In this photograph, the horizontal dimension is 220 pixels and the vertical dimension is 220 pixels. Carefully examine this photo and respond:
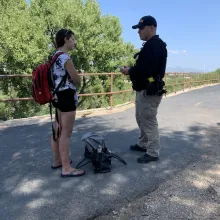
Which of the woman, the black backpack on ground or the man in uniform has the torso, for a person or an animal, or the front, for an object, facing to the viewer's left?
the man in uniform

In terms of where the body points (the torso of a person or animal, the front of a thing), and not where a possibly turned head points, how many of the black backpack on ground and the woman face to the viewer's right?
1

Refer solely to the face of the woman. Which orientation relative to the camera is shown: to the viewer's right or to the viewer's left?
to the viewer's right

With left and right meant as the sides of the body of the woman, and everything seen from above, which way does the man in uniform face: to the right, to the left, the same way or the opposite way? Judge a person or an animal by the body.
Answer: the opposite way

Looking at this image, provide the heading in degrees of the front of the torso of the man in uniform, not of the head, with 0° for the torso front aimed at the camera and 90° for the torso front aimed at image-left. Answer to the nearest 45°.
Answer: approximately 90°

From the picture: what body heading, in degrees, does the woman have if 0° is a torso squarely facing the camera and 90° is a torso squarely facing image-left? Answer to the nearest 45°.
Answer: approximately 270°
